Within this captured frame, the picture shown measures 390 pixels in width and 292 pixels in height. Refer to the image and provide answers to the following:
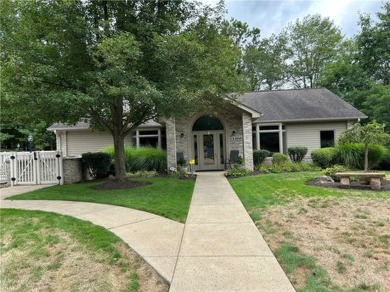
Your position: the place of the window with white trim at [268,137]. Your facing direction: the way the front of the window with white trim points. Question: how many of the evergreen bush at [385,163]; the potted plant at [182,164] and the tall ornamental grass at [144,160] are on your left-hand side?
1

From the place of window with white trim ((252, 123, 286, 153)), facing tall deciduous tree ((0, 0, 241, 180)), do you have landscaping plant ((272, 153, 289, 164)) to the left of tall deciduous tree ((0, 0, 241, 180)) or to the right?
left

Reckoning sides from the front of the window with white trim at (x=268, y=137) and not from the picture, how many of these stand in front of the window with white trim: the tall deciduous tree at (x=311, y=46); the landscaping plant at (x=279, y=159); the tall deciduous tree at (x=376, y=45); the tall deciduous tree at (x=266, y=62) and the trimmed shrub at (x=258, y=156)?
2

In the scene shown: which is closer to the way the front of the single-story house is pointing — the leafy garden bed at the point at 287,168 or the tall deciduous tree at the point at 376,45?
the leafy garden bed

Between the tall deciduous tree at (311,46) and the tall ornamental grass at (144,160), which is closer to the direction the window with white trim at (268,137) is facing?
the tall ornamental grass

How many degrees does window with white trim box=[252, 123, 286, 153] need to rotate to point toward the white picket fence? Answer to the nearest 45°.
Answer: approximately 45° to its right

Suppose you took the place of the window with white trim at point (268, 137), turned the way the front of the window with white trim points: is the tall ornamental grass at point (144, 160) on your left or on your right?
on your right

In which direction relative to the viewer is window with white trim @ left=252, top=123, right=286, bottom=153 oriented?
toward the camera

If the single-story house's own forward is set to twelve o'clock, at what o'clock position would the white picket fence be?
The white picket fence is roughly at 2 o'clock from the single-story house.

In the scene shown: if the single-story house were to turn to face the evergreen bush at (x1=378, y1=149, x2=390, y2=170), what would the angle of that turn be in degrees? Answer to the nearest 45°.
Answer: approximately 90° to its left

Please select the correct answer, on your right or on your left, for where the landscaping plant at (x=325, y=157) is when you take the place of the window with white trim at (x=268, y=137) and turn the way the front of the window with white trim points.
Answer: on your left

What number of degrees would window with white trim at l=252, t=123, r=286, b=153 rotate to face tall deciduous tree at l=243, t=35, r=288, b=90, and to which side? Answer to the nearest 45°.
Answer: approximately 180°

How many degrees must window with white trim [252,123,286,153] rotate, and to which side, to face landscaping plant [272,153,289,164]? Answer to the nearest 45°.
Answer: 0° — it already faces it

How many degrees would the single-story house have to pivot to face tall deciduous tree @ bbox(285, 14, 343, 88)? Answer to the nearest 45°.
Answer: approximately 135° to its left

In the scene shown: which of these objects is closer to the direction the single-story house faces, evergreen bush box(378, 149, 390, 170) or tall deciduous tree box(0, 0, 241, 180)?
the tall deciduous tree

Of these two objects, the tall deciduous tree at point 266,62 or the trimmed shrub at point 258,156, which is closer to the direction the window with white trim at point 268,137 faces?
the trimmed shrub

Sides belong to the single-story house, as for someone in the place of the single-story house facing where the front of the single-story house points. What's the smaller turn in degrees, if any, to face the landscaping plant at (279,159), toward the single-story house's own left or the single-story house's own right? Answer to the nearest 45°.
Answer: approximately 45° to the single-story house's own left

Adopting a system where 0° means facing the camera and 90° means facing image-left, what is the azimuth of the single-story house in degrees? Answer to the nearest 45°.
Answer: approximately 0°
